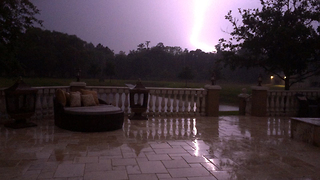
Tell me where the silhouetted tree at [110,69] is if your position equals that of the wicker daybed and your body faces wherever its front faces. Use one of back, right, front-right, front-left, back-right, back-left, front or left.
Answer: back-left

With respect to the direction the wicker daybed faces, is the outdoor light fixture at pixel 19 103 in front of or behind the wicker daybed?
behind

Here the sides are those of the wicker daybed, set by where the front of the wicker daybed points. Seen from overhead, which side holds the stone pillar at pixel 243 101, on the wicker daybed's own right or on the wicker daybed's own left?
on the wicker daybed's own left

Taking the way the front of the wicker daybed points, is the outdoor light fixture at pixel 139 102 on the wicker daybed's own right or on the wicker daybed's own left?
on the wicker daybed's own left

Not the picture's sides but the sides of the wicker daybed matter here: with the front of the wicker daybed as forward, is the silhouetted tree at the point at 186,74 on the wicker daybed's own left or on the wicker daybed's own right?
on the wicker daybed's own left

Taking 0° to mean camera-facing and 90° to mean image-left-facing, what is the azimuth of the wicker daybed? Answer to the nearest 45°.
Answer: approximately 315°

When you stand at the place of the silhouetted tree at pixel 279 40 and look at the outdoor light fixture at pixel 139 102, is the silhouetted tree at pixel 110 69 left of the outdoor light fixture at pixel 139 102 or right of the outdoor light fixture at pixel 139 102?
right

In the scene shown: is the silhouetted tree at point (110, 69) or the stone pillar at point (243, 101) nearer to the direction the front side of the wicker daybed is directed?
the stone pillar

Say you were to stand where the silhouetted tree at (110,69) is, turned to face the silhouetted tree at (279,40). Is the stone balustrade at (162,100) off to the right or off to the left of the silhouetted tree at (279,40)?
right
